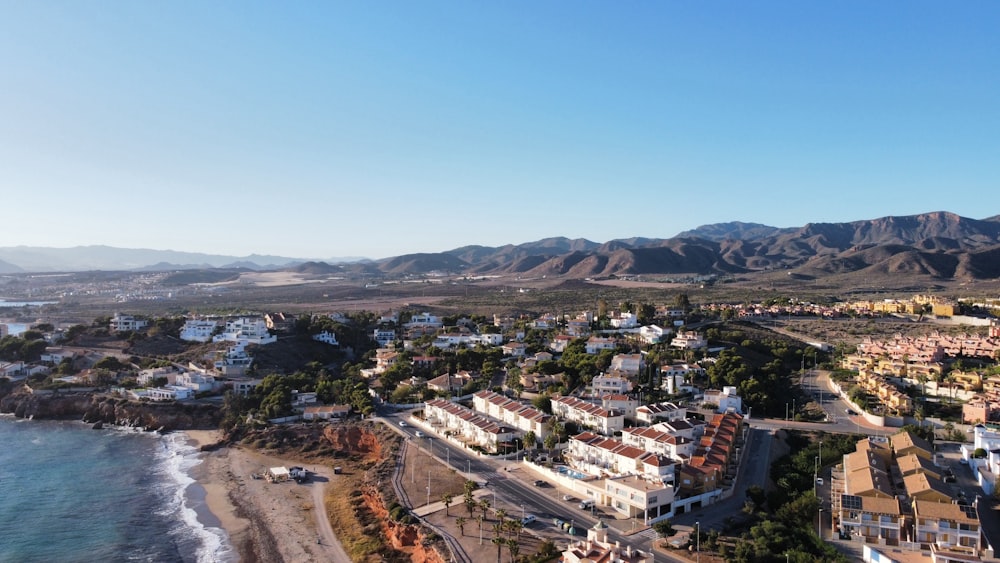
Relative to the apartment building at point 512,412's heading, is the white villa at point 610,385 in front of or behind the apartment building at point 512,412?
behind

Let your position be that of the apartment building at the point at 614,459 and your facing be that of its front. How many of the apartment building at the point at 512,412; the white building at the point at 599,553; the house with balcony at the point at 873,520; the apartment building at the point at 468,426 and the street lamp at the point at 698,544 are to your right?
2

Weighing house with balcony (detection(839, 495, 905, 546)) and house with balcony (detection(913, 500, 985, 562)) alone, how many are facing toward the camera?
2

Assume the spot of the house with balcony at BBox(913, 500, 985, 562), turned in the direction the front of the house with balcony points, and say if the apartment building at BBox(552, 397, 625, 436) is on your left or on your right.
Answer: on your right

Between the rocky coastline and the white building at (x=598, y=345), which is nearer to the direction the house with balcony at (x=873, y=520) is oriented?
the rocky coastline

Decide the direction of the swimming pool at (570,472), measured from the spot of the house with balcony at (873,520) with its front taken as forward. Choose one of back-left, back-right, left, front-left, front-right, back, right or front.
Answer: right

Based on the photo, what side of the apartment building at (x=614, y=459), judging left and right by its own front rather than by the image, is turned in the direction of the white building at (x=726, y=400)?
back

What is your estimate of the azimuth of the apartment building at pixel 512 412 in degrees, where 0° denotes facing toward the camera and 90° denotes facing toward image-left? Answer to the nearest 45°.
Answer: approximately 45°

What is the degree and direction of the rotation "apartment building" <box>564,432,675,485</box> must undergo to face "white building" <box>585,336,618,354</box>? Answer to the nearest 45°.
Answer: approximately 135° to its right

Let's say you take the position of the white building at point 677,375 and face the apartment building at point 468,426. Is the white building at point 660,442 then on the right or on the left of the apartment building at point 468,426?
left
